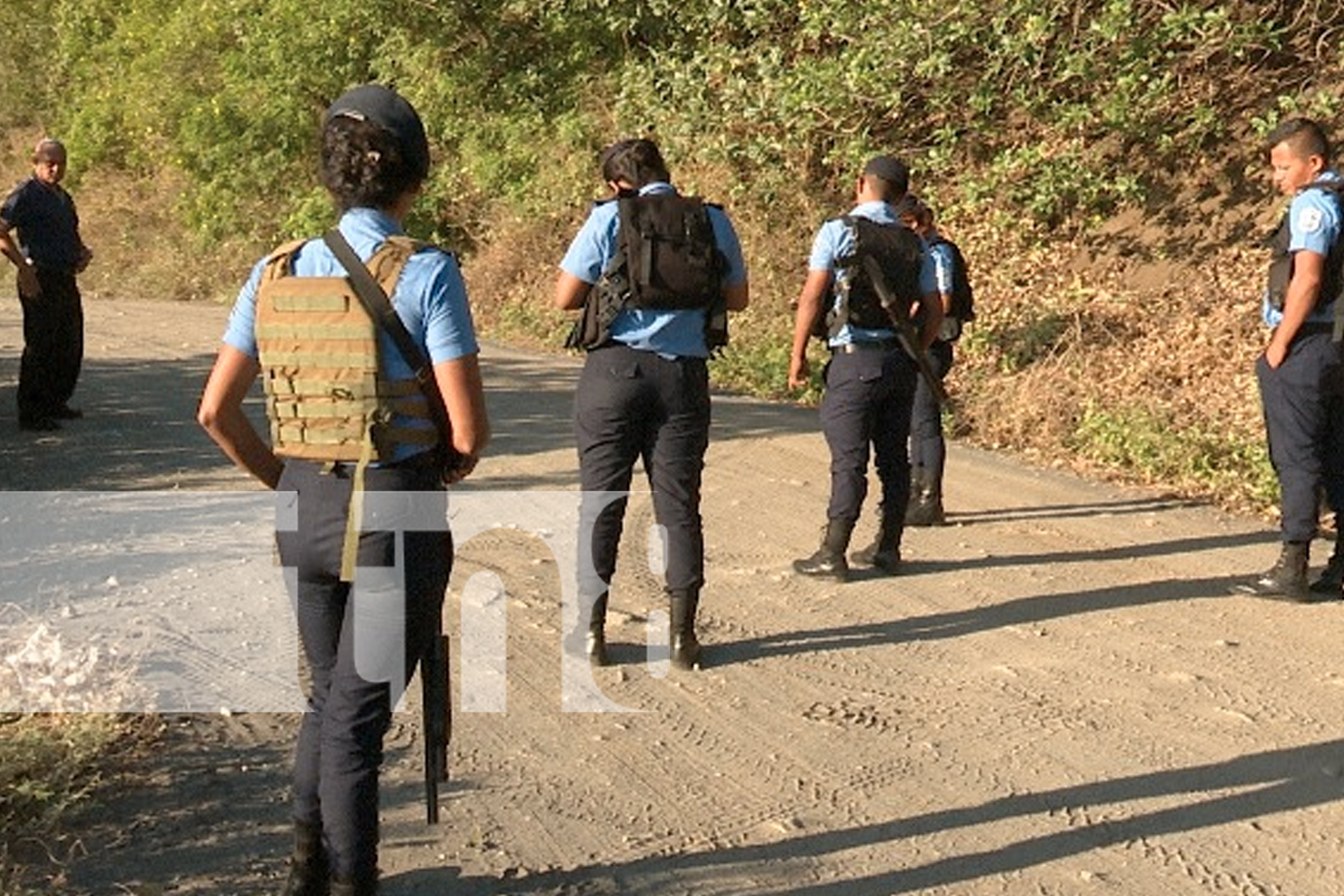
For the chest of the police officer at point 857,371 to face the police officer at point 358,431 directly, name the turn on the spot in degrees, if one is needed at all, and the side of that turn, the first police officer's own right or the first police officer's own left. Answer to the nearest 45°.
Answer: approximately 135° to the first police officer's own left

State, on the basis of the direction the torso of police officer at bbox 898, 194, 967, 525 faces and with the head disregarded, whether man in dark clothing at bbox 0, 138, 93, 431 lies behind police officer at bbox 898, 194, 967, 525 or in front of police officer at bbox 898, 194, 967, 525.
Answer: in front

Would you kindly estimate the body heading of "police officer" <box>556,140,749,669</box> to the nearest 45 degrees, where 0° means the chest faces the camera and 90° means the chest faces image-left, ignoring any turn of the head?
approximately 180°

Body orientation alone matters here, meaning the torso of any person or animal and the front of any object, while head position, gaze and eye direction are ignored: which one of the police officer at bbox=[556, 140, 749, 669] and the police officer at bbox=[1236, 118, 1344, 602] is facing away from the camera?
the police officer at bbox=[556, 140, 749, 669]

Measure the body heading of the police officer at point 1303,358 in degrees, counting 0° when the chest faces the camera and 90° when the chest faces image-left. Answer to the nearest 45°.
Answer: approximately 90°

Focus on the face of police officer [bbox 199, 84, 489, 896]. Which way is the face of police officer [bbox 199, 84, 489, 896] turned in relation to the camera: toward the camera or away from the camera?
away from the camera

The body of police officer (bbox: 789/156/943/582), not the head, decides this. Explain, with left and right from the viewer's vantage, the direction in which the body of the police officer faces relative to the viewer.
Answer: facing away from the viewer and to the left of the viewer

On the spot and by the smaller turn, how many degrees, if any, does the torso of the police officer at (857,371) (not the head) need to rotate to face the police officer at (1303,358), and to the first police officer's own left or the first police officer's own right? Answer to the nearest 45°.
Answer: approximately 135° to the first police officer's own right

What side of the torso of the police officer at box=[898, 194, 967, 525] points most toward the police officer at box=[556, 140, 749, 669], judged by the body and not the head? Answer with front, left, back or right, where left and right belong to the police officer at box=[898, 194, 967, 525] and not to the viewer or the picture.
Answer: left
